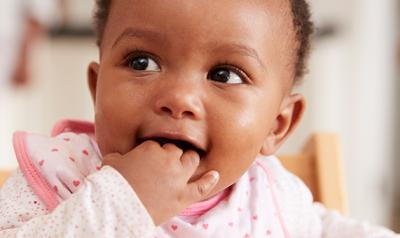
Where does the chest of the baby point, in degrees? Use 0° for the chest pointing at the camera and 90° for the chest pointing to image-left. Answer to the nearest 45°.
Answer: approximately 0°
